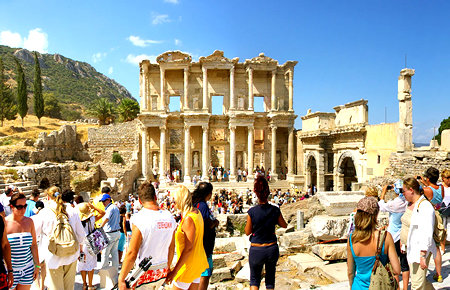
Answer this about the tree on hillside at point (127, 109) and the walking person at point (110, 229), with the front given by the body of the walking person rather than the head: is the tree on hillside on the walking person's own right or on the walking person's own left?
on the walking person's own right

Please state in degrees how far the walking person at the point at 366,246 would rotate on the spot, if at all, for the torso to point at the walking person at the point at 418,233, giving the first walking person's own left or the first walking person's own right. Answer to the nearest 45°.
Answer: approximately 45° to the first walking person's own right

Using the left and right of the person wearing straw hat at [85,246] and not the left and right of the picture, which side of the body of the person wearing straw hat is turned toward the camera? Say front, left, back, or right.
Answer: back

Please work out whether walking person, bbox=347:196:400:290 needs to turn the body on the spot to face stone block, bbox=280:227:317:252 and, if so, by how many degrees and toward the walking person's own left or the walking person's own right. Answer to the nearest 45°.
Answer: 0° — they already face it

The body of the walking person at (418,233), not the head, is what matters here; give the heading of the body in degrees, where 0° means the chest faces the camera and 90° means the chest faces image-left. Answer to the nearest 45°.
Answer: approximately 90°

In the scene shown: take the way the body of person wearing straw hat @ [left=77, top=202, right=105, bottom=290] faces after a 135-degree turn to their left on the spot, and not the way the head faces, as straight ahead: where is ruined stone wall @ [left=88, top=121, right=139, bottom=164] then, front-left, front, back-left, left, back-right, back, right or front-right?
back-right

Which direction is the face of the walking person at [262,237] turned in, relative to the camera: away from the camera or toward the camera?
away from the camera

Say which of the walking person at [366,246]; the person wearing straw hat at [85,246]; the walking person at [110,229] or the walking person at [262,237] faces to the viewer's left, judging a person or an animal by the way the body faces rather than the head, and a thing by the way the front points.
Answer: the walking person at [110,229]

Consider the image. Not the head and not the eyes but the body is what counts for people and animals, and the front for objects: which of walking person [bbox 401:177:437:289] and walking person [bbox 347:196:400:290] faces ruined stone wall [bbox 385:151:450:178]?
walking person [bbox 347:196:400:290]

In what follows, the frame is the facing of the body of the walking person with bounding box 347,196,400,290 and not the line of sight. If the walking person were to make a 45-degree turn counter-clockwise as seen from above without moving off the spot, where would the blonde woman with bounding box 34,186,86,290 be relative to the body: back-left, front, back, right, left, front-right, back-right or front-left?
front-left

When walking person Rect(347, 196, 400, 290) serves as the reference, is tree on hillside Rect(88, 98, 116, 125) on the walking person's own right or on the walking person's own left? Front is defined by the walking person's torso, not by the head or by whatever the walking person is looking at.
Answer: on the walking person's own left

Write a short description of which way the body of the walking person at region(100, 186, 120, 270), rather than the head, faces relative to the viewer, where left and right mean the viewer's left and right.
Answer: facing to the left of the viewer

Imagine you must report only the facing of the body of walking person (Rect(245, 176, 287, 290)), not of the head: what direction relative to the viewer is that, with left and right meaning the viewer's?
facing away from the viewer

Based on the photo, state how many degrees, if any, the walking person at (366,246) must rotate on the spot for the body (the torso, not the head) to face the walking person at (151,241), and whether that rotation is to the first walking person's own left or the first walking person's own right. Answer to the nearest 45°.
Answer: approximately 90° to the first walking person's own left

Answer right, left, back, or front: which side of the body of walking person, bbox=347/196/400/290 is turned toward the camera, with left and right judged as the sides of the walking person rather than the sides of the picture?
back

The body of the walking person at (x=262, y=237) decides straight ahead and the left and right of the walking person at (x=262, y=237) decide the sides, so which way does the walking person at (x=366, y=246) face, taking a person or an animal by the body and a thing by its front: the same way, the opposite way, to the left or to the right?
the same way

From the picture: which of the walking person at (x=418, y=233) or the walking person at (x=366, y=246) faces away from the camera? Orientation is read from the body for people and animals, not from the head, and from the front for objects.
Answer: the walking person at (x=366, y=246)
